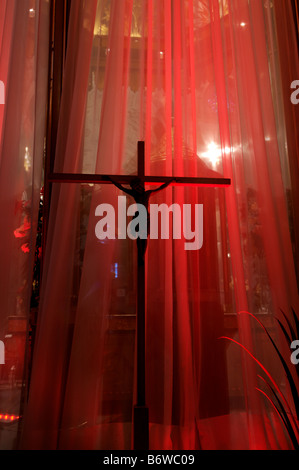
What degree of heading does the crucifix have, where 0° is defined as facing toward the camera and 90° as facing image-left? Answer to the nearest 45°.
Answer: approximately 0°
